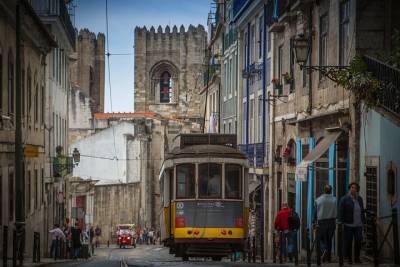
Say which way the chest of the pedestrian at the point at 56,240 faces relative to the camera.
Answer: away from the camera

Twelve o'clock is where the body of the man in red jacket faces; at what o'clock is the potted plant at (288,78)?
The potted plant is roughly at 12 o'clock from the man in red jacket.

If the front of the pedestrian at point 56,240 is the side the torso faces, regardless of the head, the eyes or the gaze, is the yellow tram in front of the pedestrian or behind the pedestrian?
behind

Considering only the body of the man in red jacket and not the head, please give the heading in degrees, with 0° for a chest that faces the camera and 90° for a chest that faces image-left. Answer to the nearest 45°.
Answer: approximately 180°

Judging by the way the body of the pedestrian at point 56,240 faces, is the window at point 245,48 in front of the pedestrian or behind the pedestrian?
in front

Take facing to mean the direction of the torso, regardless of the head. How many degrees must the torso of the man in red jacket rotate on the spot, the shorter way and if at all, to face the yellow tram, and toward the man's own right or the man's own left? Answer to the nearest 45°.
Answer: approximately 45° to the man's own left

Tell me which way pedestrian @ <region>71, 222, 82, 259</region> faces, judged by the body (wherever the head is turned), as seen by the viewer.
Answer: away from the camera
